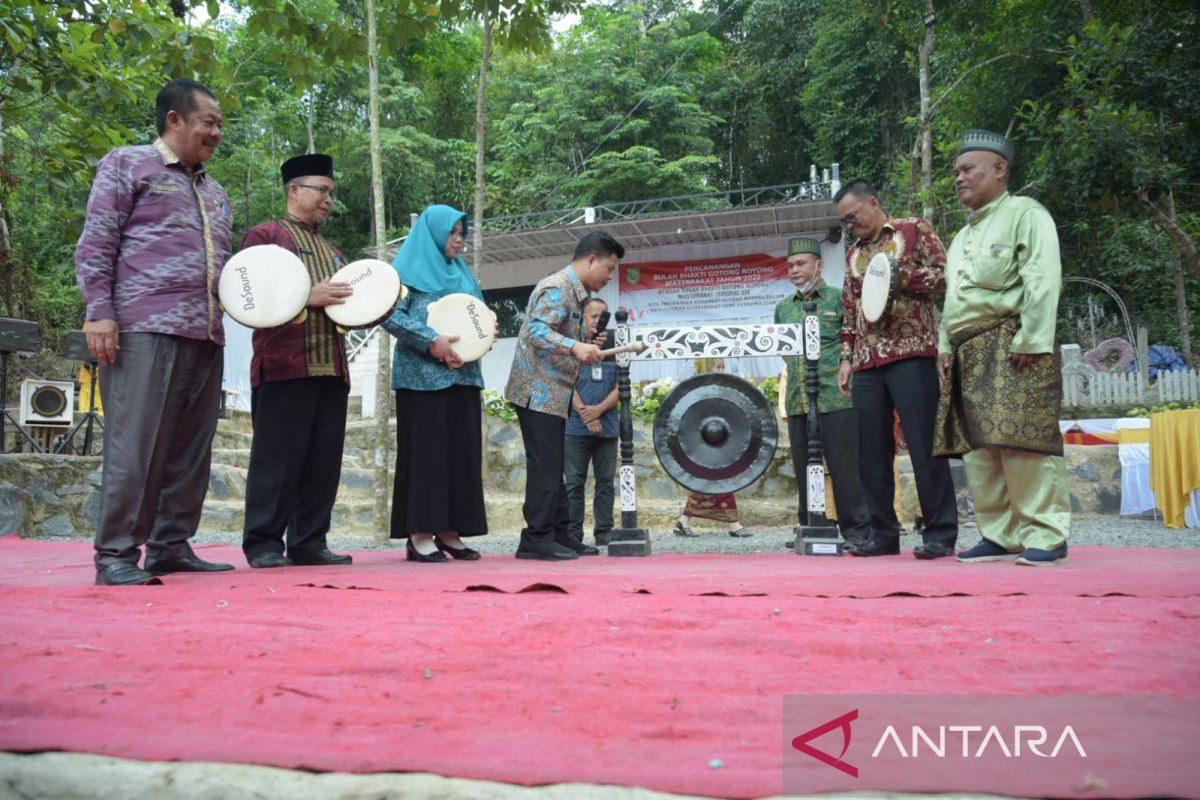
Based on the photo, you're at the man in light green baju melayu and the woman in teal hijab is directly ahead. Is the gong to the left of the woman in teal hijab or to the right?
right

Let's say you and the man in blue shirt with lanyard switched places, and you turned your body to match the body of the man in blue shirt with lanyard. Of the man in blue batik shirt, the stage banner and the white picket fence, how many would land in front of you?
1

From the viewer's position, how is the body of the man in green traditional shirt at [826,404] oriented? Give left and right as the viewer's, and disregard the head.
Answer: facing the viewer and to the left of the viewer

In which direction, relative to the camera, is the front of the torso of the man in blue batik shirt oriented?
to the viewer's right

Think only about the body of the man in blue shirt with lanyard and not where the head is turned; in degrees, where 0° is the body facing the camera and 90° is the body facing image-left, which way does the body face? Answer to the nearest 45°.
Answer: approximately 0°

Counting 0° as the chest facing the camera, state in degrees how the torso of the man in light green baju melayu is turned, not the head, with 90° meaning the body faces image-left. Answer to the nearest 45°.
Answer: approximately 45°

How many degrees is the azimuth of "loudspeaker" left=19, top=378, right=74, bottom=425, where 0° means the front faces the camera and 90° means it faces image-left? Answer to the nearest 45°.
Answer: approximately 0°

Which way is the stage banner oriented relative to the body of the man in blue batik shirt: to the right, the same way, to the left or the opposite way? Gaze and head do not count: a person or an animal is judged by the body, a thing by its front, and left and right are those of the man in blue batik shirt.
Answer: to the right

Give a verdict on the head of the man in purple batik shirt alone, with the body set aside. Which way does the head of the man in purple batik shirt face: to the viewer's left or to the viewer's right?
to the viewer's right

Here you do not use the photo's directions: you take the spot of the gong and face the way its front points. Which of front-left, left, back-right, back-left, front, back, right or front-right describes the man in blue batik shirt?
front-right

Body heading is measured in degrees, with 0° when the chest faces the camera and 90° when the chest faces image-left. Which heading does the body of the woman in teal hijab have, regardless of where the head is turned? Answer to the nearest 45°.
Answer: approximately 315°

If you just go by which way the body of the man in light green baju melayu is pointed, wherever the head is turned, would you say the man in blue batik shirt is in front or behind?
in front

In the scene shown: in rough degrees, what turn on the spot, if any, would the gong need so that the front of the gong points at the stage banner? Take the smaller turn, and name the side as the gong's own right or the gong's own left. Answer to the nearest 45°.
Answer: approximately 180°
